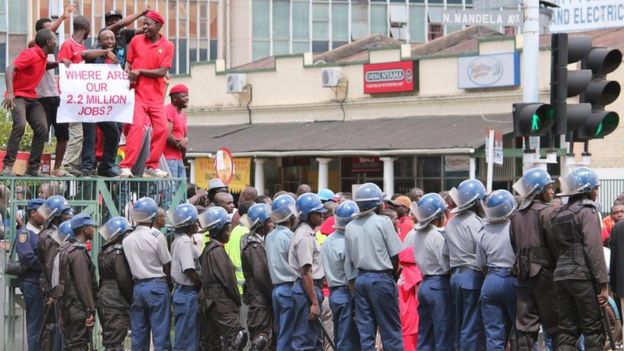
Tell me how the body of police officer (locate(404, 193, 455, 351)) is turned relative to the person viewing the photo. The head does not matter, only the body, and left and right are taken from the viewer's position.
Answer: facing away from the viewer and to the right of the viewer

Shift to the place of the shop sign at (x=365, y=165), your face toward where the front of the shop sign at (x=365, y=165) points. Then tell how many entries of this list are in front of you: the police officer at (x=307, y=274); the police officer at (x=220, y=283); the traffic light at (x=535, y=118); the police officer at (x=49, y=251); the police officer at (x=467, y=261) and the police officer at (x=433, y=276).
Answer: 6

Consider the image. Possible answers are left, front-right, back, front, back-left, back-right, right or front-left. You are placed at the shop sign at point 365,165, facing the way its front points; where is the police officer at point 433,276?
front

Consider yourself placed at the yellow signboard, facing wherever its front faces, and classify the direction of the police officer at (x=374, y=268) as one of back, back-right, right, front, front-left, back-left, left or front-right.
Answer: front

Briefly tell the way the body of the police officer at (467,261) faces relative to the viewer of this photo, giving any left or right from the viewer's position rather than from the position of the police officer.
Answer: facing away from the viewer and to the right of the viewer

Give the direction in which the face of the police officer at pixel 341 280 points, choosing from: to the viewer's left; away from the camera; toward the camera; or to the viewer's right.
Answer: away from the camera

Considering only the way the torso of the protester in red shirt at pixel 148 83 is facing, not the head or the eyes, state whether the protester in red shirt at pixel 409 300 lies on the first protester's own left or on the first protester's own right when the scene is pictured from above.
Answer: on the first protester's own left

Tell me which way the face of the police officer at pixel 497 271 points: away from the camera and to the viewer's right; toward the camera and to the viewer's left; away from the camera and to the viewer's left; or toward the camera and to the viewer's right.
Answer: away from the camera and to the viewer's left

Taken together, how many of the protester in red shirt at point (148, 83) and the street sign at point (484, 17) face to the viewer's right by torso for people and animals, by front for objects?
0

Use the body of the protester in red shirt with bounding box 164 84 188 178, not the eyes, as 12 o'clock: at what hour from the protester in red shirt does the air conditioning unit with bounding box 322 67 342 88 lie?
The air conditioning unit is roughly at 8 o'clock from the protester in red shirt.

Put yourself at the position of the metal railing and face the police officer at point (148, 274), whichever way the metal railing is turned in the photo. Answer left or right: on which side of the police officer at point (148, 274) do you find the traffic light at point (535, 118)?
left

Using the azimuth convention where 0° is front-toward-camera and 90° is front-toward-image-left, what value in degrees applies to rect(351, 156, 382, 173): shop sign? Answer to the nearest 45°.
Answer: approximately 0°

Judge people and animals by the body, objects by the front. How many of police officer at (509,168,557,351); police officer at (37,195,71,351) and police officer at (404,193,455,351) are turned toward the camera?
0

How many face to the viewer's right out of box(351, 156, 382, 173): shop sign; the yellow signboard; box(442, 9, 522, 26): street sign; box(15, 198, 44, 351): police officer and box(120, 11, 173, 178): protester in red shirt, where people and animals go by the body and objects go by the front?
1

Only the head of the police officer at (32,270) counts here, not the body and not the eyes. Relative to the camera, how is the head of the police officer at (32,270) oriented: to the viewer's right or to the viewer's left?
to the viewer's right
